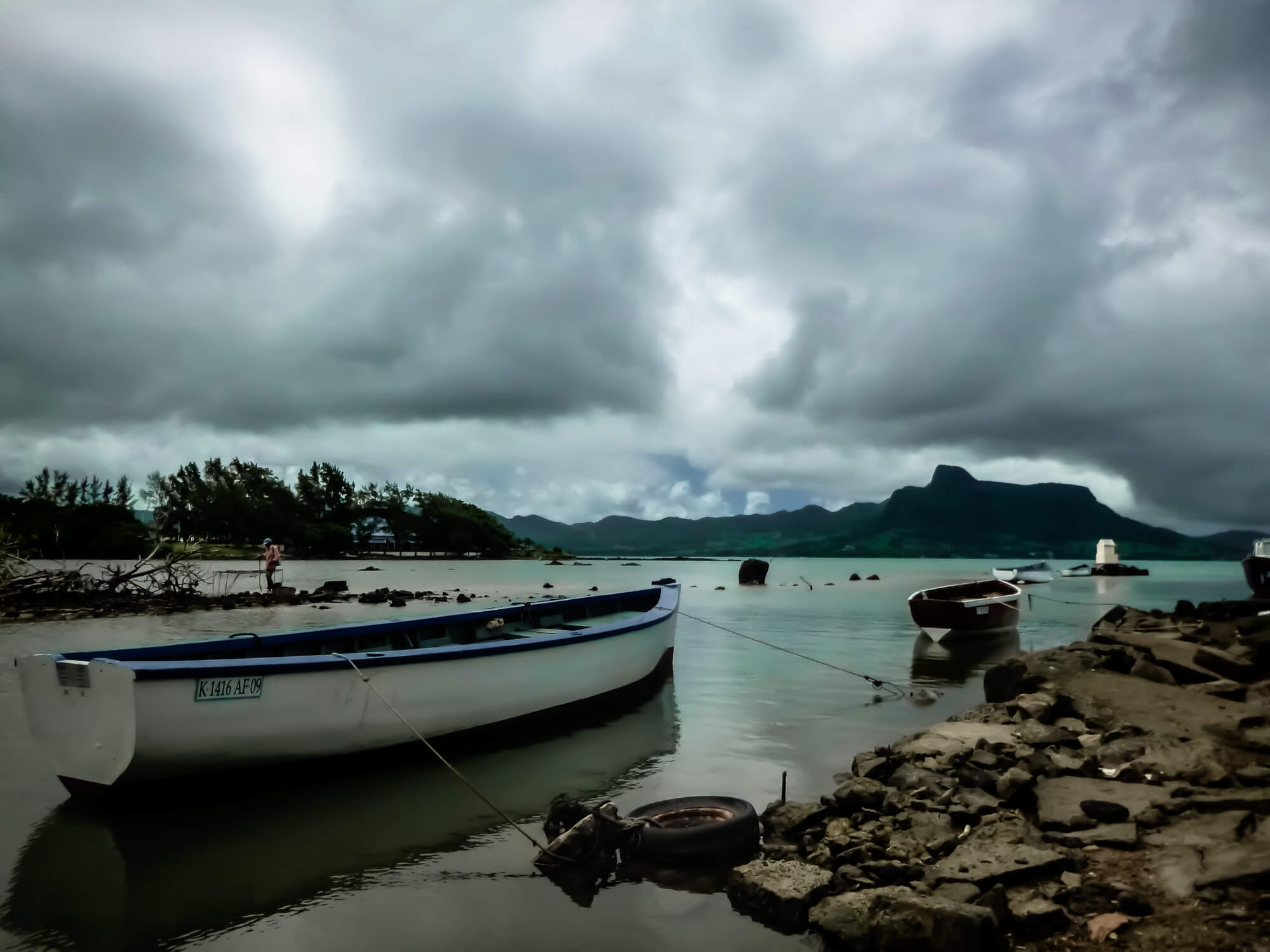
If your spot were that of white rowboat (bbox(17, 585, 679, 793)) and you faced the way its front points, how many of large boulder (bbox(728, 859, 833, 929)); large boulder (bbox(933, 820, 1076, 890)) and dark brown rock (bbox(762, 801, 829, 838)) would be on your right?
3

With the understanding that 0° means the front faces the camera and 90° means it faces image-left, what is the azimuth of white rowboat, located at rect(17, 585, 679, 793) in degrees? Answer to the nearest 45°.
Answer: approximately 225°

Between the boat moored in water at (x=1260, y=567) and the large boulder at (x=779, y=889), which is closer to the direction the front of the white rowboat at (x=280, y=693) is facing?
the boat moored in water

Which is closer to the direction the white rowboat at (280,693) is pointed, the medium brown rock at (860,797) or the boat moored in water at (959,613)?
the boat moored in water

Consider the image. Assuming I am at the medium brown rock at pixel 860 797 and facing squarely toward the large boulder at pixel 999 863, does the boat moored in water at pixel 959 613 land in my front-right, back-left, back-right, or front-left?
back-left

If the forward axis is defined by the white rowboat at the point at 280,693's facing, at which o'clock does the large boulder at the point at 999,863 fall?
The large boulder is roughly at 3 o'clock from the white rowboat.

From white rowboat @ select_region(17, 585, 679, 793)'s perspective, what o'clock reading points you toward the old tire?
The old tire is roughly at 3 o'clock from the white rowboat.

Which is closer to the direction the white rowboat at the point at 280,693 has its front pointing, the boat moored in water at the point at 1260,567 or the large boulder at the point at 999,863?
the boat moored in water

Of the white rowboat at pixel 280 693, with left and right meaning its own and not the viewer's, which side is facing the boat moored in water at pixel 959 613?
front

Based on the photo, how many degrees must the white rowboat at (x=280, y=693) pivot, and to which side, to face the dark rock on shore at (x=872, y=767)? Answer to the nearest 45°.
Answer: approximately 45° to its right

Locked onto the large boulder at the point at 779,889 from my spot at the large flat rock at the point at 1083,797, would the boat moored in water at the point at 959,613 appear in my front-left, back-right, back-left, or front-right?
back-right

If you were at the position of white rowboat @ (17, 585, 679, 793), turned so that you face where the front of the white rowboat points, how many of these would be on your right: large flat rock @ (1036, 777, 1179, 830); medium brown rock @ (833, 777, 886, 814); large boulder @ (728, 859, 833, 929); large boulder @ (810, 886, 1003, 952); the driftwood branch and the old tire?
5
